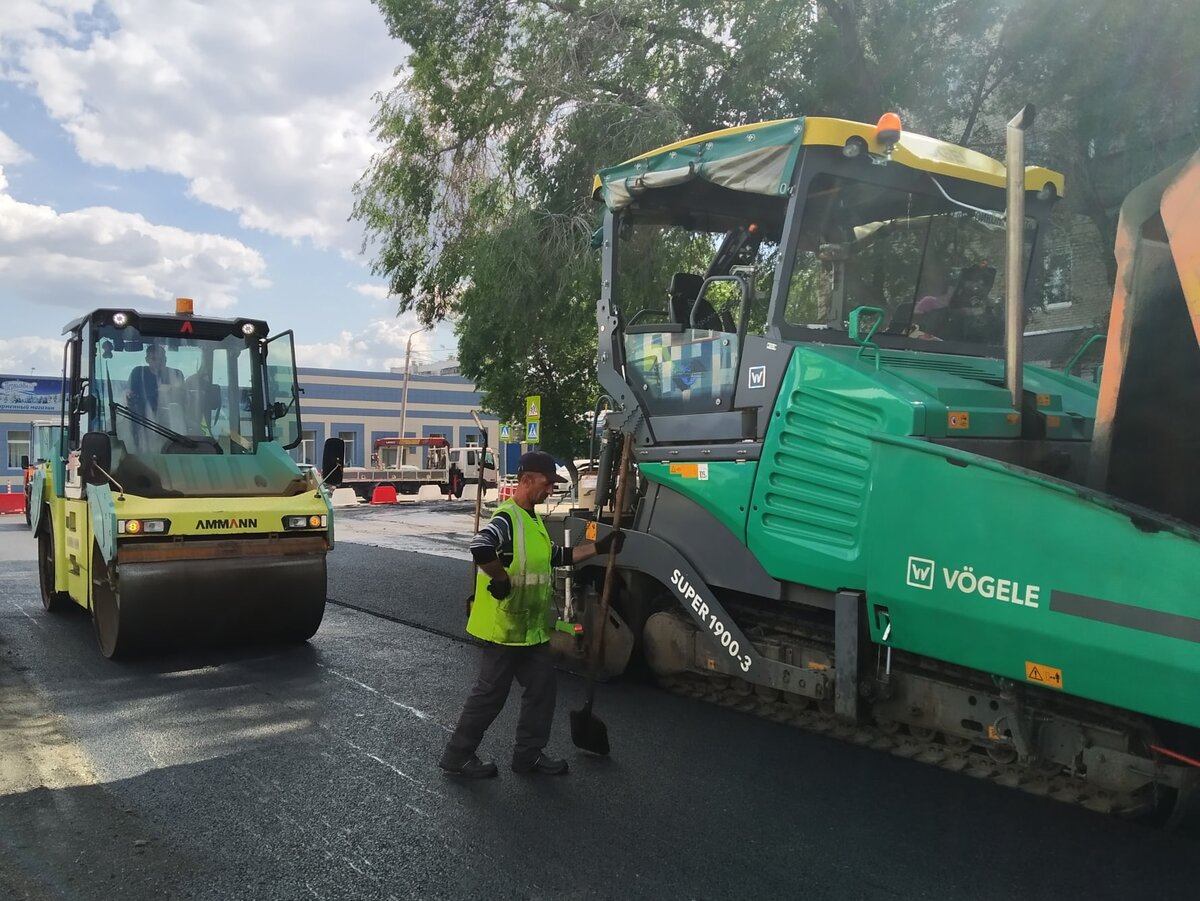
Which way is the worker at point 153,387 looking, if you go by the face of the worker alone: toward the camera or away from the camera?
toward the camera

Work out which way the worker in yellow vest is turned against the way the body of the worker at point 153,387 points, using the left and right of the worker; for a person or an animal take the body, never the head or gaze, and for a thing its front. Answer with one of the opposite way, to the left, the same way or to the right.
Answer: to the left

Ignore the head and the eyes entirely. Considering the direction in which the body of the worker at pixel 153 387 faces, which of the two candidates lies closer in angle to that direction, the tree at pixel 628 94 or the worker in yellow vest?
the worker in yellow vest

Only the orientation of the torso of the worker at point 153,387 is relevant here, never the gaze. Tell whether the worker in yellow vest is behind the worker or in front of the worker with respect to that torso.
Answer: in front

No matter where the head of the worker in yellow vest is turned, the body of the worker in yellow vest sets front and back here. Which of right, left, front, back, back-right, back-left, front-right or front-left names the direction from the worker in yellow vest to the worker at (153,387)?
back-left

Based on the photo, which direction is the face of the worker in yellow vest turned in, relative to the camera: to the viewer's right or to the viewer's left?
to the viewer's right

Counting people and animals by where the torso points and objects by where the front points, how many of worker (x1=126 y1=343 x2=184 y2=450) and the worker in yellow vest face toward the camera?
1

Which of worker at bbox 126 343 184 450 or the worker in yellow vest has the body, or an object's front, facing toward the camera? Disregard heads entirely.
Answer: the worker

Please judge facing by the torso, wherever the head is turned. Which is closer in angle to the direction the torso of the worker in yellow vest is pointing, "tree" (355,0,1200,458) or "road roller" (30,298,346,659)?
the tree

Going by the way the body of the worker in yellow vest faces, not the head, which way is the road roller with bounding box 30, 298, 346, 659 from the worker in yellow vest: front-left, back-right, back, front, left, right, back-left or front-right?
back-left

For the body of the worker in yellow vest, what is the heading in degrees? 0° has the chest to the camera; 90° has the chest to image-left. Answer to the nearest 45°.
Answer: approximately 270°

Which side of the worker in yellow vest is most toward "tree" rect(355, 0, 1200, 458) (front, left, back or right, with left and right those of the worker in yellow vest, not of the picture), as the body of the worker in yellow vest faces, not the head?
left

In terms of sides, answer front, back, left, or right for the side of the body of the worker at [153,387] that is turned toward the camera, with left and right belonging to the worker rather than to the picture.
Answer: front

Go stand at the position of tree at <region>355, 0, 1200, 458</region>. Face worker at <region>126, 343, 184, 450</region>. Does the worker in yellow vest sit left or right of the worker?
left
